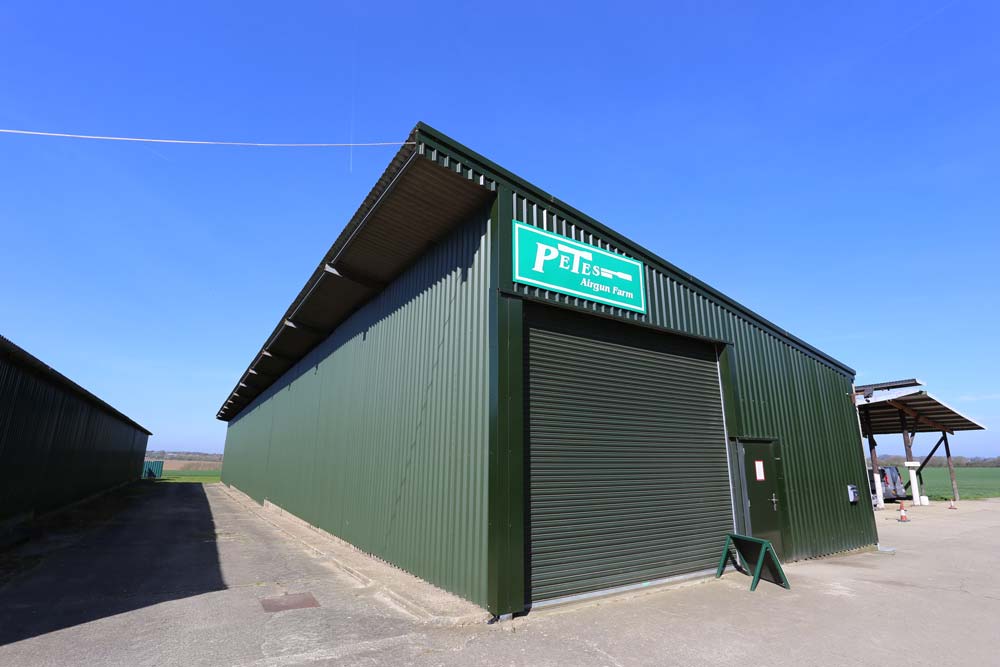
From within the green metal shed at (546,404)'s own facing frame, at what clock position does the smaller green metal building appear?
The smaller green metal building is roughly at 5 o'clock from the green metal shed.

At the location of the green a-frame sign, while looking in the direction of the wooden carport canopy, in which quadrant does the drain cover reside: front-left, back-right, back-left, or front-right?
back-left

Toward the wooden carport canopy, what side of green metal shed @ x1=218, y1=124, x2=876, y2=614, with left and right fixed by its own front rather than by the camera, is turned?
left

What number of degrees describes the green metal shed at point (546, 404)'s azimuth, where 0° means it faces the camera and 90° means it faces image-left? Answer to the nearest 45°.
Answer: approximately 315°
